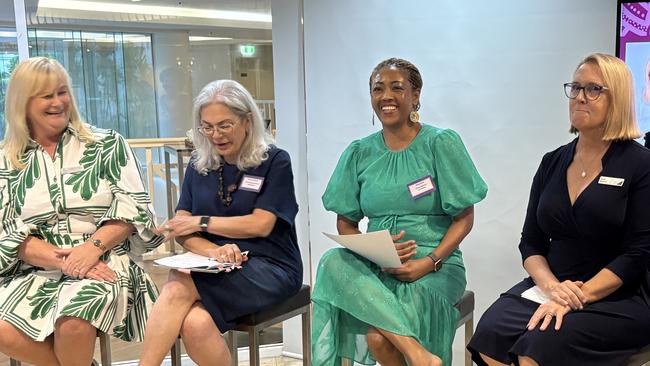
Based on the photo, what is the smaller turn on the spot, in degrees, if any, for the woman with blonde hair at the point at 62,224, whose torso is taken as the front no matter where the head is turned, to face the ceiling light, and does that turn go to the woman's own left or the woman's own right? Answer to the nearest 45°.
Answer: approximately 135° to the woman's own left

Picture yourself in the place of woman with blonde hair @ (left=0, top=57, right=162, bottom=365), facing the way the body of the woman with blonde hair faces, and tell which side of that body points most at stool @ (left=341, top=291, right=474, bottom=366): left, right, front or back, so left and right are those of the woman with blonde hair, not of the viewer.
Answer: left

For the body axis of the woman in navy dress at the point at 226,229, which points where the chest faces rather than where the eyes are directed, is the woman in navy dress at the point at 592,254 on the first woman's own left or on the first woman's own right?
on the first woman's own left

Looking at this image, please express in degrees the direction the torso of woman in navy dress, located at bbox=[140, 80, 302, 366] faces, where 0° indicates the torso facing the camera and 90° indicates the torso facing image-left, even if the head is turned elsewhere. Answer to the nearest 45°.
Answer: approximately 45°

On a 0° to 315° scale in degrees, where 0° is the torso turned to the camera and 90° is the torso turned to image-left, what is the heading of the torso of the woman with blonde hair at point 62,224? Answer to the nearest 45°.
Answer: approximately 0°

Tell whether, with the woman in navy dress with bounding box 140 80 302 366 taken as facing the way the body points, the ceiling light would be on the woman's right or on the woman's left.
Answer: on the woman's right

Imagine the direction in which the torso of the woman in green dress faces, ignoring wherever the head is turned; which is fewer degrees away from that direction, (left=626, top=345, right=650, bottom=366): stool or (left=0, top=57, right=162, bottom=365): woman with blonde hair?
the woman with blonde hair

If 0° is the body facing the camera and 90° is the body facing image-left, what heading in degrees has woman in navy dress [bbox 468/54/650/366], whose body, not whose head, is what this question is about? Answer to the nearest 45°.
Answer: approximately 45°

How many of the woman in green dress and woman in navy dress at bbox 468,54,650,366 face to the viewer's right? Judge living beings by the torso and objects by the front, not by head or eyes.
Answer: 0

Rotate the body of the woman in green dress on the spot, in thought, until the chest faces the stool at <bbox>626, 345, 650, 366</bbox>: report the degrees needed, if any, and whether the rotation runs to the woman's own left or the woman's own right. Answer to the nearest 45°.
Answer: approximately 90° to the woman's own left

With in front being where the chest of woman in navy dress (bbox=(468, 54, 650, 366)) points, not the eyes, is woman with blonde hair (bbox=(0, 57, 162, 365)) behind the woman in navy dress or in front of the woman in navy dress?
in front

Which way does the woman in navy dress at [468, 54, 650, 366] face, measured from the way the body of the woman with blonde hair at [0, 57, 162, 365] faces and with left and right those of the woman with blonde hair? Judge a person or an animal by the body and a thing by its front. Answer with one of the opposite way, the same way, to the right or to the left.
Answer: to the right
